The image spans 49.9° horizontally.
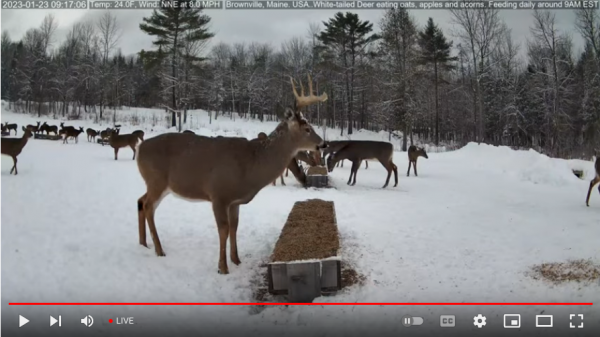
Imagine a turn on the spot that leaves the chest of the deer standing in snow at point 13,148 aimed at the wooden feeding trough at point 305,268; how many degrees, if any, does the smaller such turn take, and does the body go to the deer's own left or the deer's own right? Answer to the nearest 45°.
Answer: approximately 90° to the deer's own right

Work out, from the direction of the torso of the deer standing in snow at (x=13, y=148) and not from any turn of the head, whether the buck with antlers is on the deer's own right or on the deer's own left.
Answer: on the deer's own right

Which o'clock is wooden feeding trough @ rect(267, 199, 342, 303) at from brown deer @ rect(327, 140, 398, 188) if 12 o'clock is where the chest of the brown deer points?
The wooden feeding trough is roughly at 9 o'clock from the brown deer.

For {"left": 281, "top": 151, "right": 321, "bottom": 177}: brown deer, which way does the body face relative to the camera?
to the viewer's right

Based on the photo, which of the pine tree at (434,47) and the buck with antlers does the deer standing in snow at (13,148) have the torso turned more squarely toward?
the pine tree

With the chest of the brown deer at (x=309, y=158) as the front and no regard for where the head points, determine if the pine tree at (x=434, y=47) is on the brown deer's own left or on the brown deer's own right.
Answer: on the brown deer's own left

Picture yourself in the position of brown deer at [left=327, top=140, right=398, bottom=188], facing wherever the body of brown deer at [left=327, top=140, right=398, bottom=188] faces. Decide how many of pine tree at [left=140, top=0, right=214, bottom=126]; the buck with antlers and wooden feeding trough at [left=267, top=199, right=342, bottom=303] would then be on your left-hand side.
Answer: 2

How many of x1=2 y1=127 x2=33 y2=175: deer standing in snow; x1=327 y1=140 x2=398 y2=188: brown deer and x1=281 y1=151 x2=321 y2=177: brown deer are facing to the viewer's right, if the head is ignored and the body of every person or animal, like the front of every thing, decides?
2

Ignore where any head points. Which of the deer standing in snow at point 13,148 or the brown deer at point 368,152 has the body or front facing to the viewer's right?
the deer standing in snow

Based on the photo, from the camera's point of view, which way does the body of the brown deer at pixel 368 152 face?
to the viewer's left

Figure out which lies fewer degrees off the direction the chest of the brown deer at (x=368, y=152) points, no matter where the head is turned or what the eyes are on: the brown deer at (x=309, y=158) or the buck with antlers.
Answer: the brown deer

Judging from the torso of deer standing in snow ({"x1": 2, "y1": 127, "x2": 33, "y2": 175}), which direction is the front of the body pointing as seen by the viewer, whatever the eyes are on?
to the viewer's right

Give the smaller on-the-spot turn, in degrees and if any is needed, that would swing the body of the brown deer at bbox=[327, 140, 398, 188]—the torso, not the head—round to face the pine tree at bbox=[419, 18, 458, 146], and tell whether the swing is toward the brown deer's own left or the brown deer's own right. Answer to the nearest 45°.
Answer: approximately 90° to the brown deer's own right

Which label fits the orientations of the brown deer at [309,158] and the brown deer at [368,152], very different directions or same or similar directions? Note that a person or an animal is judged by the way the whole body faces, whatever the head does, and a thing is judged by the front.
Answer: very different directions

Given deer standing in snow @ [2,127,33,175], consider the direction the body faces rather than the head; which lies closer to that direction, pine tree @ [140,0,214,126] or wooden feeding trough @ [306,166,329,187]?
the wooden feeding trough
